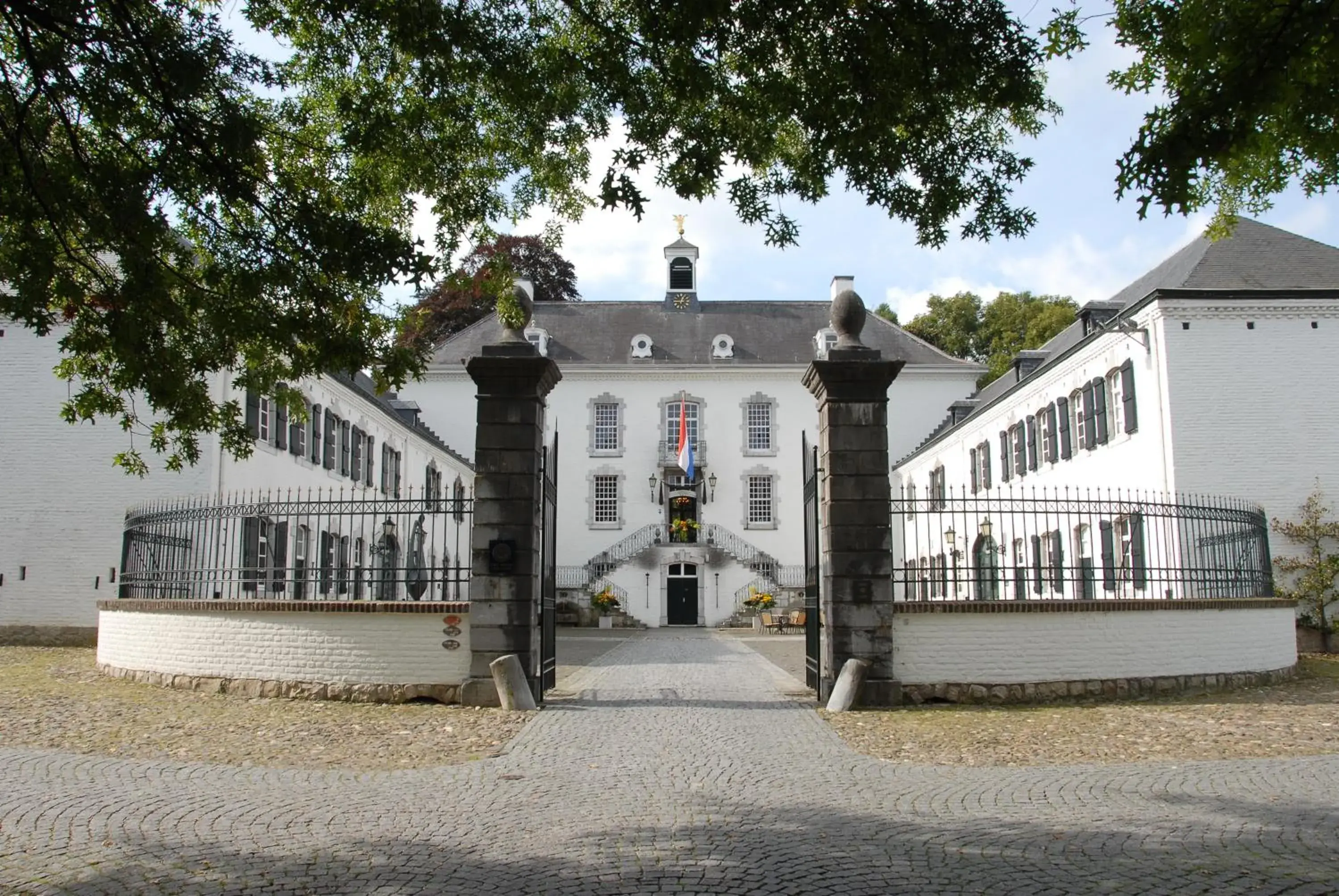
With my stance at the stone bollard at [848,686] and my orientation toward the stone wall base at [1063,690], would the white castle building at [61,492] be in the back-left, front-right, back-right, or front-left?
back-left

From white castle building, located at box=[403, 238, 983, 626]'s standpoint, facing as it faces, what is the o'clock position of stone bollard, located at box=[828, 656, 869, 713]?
The stone bollard is roughly at 12 o'clock from the white castle building.

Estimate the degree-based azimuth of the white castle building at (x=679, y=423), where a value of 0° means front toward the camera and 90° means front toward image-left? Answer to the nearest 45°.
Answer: approximately 0°

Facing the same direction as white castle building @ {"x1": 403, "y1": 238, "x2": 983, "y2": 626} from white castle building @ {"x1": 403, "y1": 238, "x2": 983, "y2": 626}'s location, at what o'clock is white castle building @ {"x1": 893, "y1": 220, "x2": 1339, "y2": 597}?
white castle building @ {"x1": 893, "y1": 220, "x2": 1339, "y2": 597} is roughly at 11 o'clock from white castle building @ {"x1": 403, "y1": 238, "x2": 983, "y2": 626}.

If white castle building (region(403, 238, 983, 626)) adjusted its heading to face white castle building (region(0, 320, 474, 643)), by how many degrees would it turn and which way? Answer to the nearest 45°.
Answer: approximately 45° to its right

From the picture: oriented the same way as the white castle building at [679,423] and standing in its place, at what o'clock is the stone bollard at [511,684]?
The stone bollard is roughly at 12 o'clock from the white castle building.

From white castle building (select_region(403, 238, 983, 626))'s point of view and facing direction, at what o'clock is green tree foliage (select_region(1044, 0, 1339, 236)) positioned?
The green tree foliage is roughly at 12 o'clock from the white castle building.

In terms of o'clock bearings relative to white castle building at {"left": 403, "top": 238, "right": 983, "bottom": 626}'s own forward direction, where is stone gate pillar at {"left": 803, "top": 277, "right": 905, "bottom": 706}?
The stone gate pillar is roughly at 12 o'clock from the white castle building.

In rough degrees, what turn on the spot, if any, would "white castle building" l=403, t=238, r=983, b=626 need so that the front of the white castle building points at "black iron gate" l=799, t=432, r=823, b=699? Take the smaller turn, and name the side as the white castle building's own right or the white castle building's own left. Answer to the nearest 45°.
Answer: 0° — it already faces it

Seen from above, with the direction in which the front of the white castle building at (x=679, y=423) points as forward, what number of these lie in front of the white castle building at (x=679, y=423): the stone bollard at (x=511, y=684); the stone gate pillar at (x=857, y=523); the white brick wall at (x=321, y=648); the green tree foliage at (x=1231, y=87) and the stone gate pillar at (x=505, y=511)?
5

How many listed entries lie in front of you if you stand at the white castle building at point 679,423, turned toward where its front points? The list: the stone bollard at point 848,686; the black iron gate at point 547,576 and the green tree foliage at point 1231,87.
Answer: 3

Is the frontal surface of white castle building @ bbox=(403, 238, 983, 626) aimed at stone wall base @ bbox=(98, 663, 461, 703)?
yes

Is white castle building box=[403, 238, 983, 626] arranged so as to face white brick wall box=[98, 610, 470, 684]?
yes

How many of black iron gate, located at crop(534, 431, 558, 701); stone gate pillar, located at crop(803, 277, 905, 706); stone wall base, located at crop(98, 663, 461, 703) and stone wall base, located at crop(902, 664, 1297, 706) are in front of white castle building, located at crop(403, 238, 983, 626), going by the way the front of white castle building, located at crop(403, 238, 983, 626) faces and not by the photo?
4
